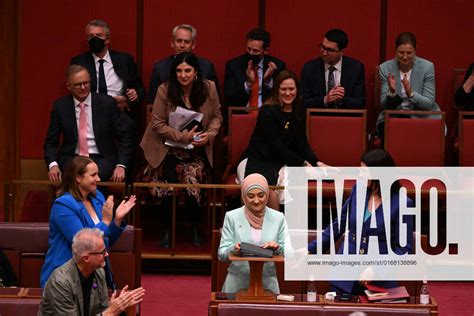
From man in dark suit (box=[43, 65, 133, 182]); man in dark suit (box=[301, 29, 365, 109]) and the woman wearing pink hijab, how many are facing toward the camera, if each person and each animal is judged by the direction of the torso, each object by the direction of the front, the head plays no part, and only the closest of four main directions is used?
3

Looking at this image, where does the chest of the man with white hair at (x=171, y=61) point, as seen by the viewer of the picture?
toward the camera

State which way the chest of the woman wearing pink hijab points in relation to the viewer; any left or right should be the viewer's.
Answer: facing the viewer

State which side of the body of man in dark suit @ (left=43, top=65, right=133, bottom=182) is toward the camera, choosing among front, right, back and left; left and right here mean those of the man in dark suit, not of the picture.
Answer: front

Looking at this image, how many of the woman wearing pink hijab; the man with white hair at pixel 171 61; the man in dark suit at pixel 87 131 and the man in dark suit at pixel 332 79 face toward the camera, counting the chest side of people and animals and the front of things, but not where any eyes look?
4

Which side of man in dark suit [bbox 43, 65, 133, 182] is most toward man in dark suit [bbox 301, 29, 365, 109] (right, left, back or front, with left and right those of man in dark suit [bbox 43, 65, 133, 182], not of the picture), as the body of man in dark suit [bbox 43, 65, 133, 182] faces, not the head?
left

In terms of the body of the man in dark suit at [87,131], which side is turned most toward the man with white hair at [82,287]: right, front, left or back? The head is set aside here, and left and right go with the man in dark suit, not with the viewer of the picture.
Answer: front

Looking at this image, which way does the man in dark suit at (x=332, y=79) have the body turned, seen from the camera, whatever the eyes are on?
toward the camera

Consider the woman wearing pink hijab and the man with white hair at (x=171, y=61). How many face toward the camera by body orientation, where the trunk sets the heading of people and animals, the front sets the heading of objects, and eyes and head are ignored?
2

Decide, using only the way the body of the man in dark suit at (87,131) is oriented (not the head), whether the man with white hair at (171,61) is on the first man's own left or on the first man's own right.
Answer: on the first man's own left
